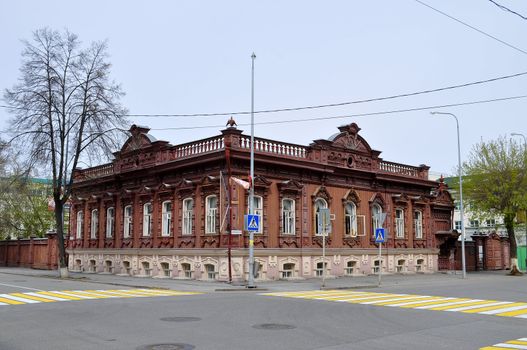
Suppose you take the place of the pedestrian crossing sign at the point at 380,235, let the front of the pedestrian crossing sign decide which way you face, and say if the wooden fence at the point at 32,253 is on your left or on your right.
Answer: on your right

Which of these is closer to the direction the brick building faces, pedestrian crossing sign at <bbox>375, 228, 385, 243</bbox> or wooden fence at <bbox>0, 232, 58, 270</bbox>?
the pedestrian crossing sign

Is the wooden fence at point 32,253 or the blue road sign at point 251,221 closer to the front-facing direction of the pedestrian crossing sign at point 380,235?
the blue road sign

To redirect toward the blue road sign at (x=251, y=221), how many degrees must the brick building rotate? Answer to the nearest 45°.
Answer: approximately 45° to its right

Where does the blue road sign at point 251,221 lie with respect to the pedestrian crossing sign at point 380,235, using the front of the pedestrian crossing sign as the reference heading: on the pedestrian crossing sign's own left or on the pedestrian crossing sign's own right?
on the pedestrian crossing sign's own right

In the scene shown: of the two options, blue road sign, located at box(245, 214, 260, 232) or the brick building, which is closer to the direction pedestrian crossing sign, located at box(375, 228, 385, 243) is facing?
the blue road sign

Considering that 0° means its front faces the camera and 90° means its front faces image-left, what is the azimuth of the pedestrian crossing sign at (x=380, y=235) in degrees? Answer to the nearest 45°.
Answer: approximately 0°

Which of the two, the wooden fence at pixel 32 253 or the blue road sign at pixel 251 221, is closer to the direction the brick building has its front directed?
the blue road sign
